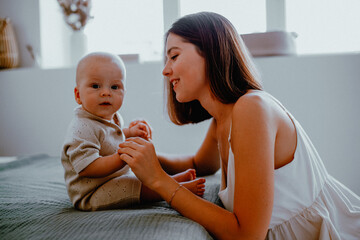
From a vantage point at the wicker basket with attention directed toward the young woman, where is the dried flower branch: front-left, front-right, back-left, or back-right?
front-left

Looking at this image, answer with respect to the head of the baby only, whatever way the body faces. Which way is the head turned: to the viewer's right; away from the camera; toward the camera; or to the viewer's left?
toward the camera

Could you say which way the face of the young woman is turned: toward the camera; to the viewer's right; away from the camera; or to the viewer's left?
to the viewer's left

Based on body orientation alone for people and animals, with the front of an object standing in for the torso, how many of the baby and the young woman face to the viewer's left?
1

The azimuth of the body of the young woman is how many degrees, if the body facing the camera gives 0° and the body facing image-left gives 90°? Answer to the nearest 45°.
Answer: approximately 90°
